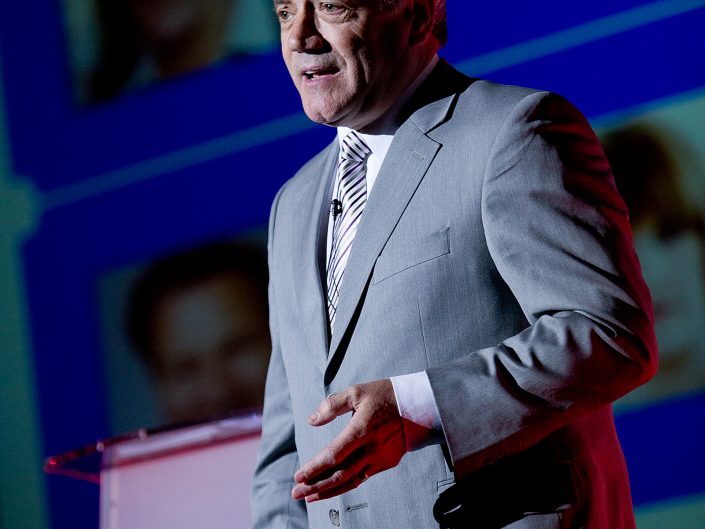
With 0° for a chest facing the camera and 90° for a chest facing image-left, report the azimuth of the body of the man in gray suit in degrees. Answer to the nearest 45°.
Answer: approximately 45°

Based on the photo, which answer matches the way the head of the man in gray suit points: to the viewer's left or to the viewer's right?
to the viewer's left

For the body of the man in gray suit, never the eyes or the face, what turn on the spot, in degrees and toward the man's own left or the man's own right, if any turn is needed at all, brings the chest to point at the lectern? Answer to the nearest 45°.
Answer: approximately 90° to the man's own right
